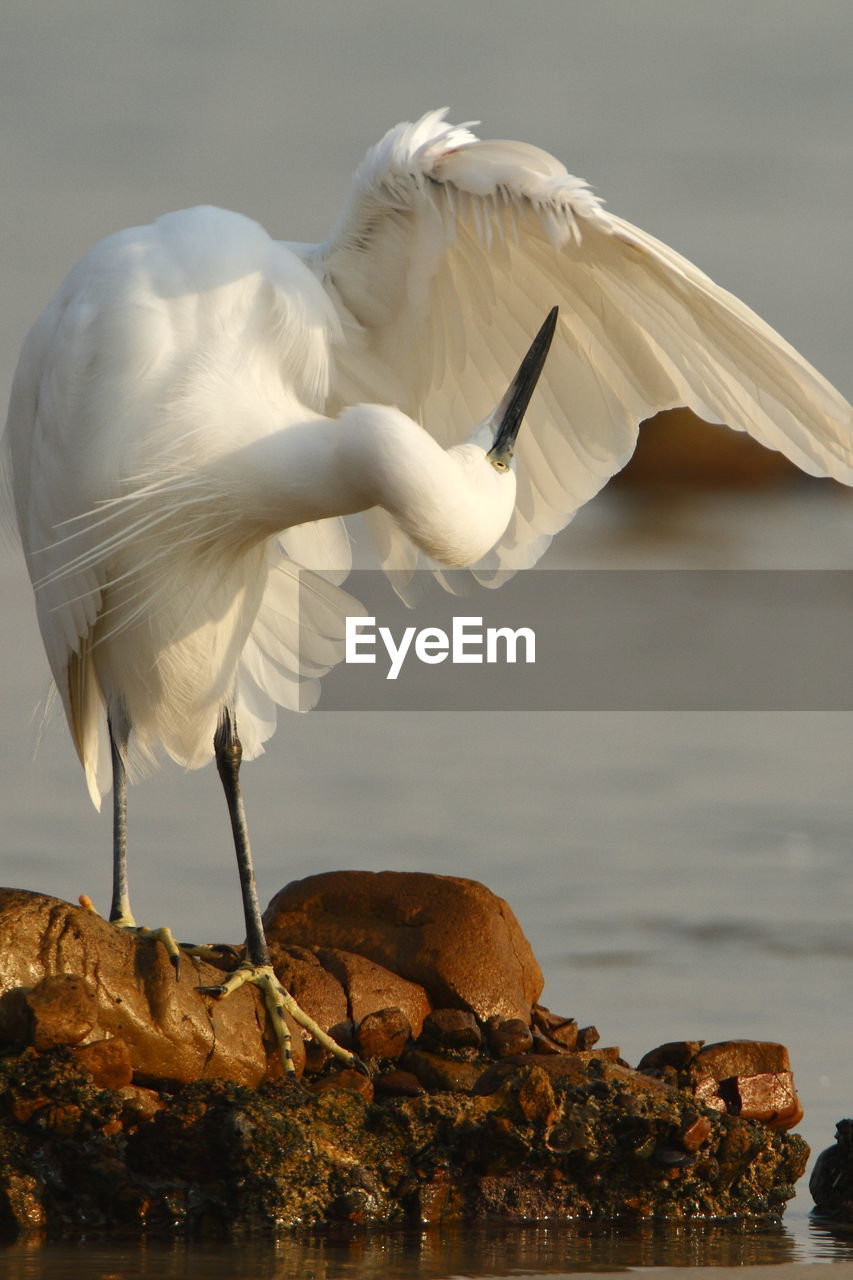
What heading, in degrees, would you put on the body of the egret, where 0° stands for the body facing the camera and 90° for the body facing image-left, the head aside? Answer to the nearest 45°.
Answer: approximately 315°
